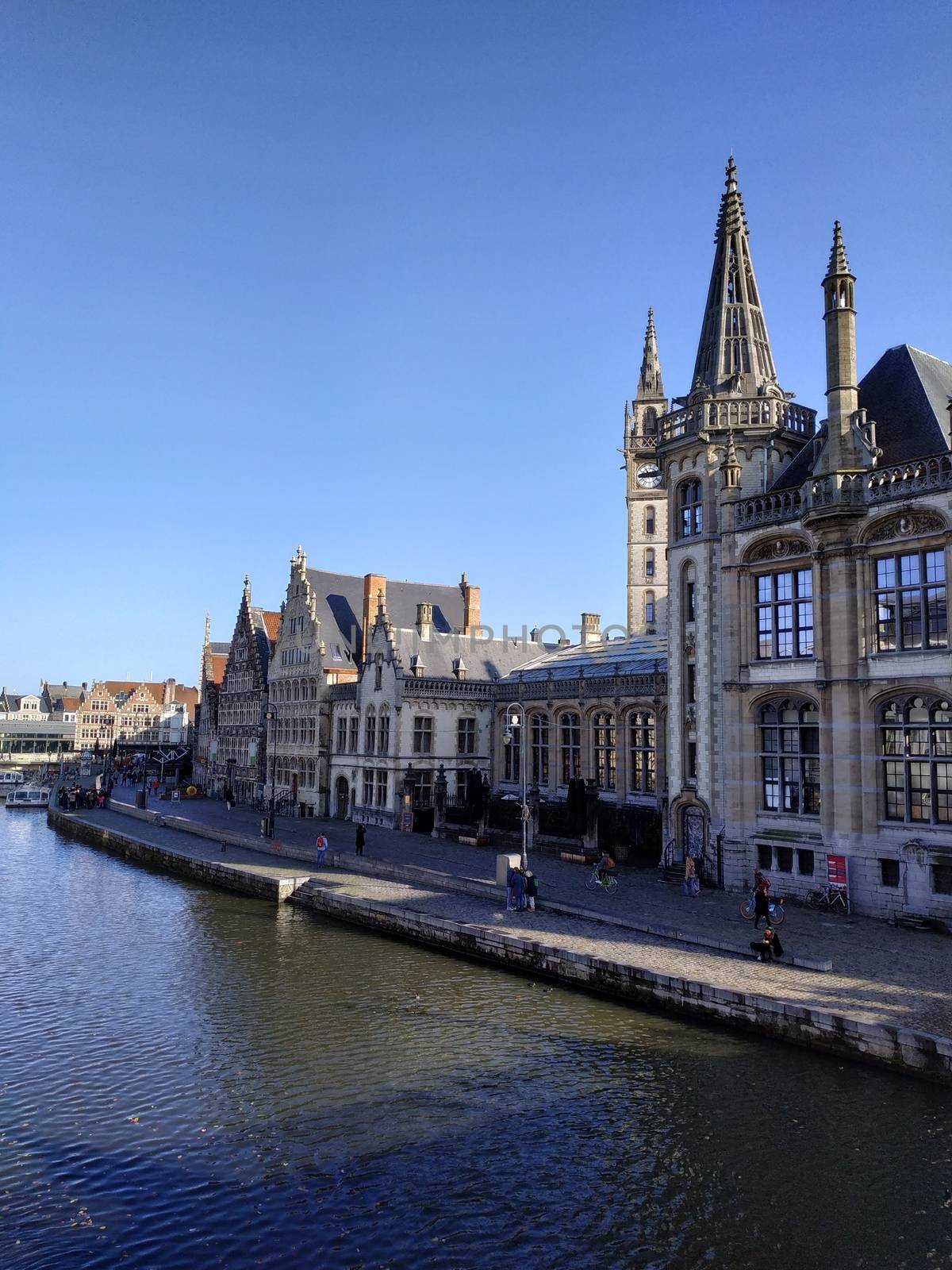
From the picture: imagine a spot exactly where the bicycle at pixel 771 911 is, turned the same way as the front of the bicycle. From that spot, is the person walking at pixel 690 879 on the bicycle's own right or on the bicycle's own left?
on the bicycle's own right

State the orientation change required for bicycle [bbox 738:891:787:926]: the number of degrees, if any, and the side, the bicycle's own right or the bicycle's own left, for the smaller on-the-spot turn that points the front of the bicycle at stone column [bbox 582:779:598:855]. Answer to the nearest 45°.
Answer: approximately 45° to the bicycle's own right

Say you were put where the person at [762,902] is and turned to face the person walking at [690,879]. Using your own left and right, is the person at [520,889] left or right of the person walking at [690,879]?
left

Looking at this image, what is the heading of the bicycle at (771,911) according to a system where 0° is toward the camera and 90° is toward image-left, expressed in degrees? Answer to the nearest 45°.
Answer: approximately 90°

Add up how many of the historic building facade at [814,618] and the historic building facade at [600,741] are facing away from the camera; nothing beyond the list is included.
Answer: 0

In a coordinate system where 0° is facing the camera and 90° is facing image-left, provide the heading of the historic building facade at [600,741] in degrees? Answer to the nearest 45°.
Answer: approximately 45°

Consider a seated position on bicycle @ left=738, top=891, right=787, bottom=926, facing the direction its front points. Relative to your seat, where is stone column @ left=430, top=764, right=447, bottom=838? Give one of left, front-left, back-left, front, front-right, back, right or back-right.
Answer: front-right

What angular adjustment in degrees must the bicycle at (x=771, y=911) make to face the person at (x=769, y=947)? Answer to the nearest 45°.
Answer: approximately 90° to its left

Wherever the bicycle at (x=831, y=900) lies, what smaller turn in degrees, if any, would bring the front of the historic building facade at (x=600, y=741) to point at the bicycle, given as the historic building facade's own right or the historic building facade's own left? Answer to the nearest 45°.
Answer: approximately 45° to the historic building facade's own left

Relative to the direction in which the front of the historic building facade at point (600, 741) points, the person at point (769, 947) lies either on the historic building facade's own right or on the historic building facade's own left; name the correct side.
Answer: on the historic building facade's own left
